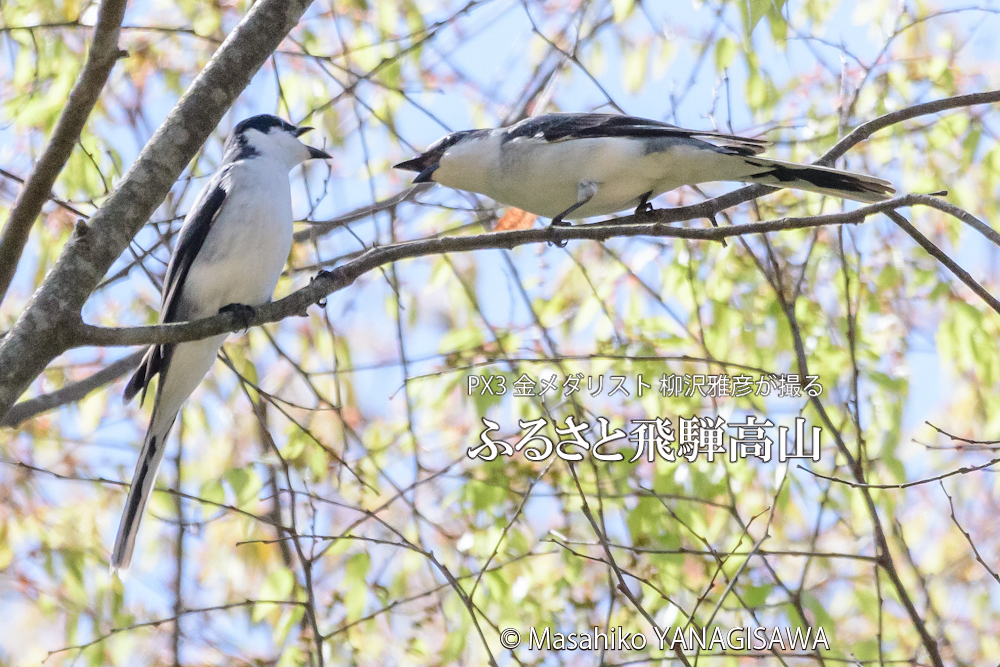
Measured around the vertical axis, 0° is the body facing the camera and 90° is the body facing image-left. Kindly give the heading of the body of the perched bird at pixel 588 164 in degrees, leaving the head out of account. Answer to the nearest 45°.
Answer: approximately 90°

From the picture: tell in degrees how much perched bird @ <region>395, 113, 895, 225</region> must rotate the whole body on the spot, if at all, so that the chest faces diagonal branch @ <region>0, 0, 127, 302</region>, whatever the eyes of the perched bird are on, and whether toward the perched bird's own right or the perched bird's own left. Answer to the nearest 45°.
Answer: approximately 45° to the perched bird's own left
